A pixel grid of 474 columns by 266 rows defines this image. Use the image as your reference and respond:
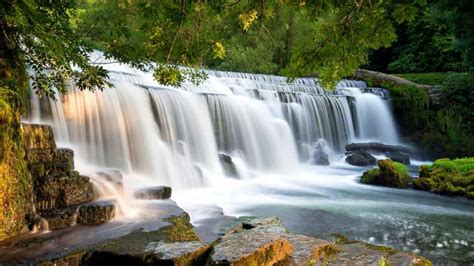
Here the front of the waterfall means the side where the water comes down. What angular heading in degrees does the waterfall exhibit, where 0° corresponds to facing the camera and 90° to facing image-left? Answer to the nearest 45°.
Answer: approximately 315°

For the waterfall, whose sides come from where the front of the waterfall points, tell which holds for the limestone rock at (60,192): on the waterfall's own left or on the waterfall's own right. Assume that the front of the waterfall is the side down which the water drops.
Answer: on the waterfall's own right

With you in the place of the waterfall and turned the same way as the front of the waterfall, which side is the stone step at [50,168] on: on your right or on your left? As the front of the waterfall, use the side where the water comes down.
on your right

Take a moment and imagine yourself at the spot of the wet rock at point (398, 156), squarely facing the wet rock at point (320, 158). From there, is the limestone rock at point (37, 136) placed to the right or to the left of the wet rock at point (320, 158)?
left

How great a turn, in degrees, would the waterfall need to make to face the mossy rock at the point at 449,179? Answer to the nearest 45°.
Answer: approximately 45° to its left

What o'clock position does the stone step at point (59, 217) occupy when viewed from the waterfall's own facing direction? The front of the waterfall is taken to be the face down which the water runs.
The stone step is roughly at 2 o'clock from the waterfall.

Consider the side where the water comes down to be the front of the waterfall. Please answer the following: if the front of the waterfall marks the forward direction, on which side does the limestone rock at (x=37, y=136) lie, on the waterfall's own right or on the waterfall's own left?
on the waterfall's own right

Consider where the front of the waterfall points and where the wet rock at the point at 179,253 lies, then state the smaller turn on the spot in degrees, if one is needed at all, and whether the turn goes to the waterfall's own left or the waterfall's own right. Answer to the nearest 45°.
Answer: approximately 45° to the waterfall's own right

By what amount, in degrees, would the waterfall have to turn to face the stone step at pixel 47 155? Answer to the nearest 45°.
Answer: approximately 45° to its right

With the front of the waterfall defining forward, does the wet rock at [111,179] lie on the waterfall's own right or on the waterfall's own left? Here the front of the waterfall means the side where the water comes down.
on the waterfall's own right

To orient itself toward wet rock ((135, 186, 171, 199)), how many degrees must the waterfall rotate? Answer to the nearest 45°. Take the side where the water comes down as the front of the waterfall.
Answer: approximately 45° to its right

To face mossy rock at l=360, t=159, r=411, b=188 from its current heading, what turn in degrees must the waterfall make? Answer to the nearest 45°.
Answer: approximately 45° to its left
